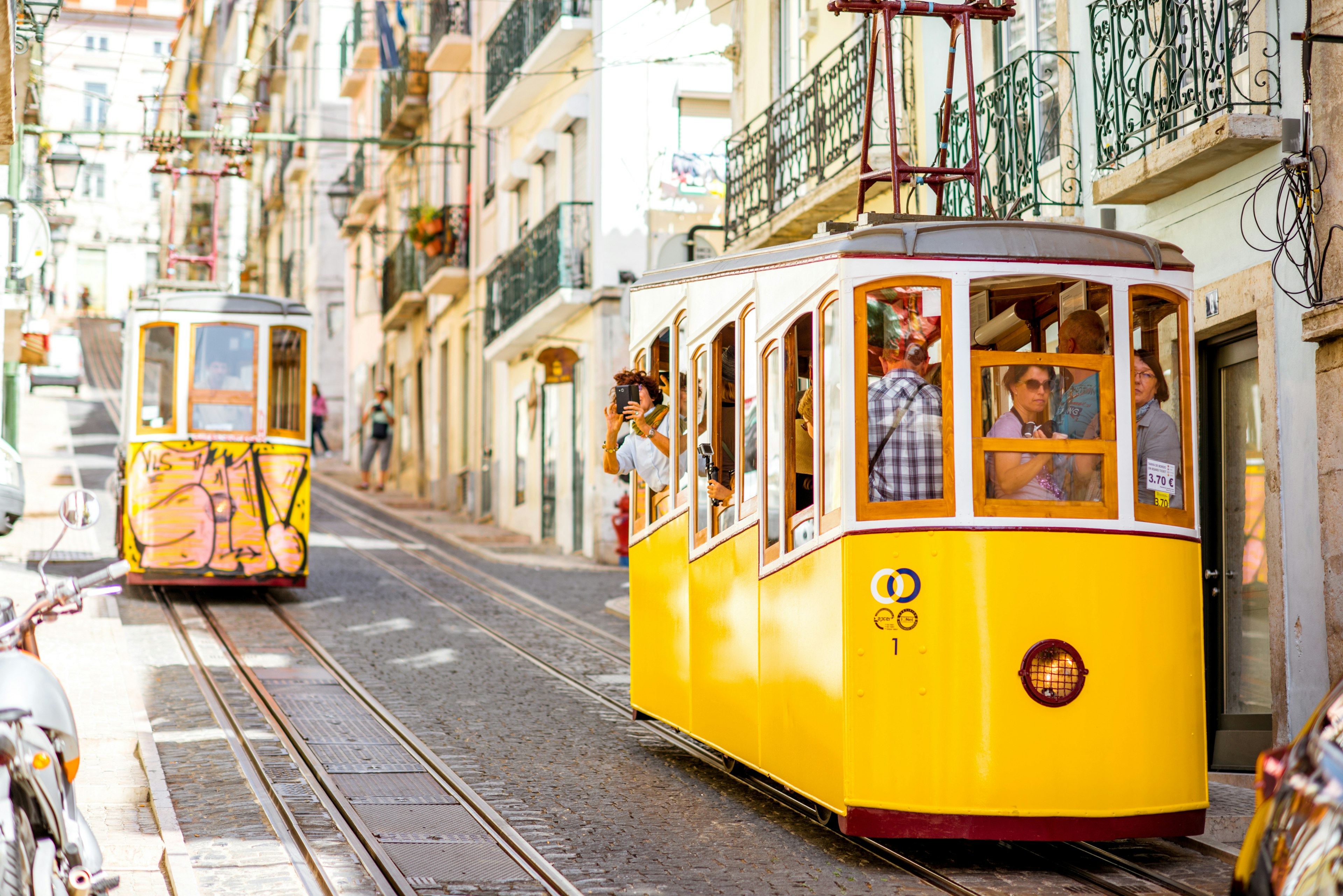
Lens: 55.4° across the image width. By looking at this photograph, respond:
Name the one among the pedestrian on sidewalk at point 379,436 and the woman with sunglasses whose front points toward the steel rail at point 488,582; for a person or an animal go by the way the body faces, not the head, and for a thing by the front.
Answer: the pedestrian on sidewalk

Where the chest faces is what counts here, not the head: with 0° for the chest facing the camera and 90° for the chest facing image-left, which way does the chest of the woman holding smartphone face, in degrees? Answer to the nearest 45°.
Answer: approximately 45°

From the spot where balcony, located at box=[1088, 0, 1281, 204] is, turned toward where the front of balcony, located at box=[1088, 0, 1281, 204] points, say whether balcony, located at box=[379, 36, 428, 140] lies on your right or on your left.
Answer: on your right

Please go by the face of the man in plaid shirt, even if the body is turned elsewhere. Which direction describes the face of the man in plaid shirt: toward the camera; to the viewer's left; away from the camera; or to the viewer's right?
away from the camera

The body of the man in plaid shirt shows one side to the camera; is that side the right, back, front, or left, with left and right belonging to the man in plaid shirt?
back

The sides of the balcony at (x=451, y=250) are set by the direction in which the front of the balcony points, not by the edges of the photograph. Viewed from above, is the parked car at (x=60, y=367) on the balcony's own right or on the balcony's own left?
on the balcony's own right

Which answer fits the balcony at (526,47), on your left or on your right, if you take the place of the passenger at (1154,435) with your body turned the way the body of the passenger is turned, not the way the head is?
on your right

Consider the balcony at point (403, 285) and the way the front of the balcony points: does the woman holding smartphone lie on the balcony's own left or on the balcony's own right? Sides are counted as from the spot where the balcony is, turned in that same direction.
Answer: on the balcony's own left

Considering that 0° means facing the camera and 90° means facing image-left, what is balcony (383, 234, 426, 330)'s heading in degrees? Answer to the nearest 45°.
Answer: approximately 45°

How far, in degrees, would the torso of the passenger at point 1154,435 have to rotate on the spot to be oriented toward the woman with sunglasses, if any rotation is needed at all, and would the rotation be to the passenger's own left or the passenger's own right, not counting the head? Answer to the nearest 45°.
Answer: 0° — they already face them

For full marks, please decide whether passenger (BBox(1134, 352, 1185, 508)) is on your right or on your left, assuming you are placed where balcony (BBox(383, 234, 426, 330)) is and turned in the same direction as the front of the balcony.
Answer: on your left
